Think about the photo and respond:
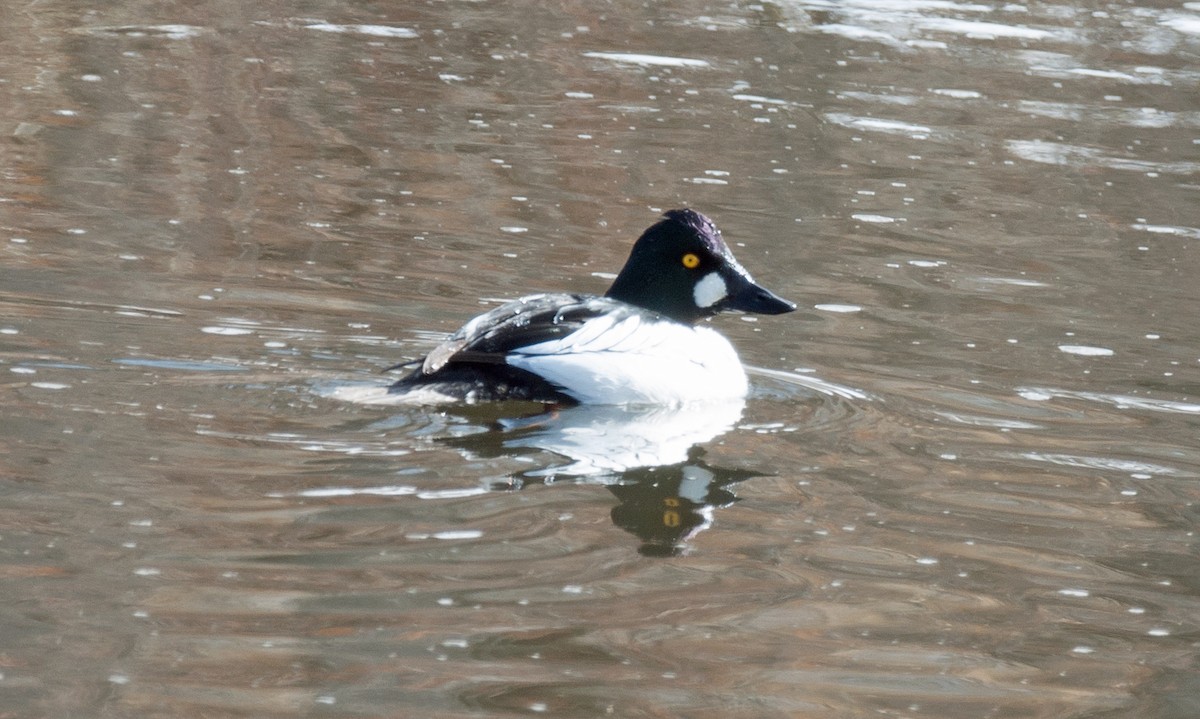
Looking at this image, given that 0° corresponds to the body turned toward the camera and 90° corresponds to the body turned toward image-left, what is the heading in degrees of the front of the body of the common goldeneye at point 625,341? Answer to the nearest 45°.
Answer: approximately 270°
